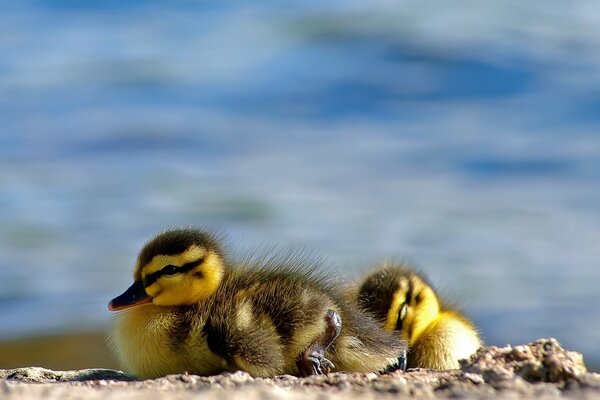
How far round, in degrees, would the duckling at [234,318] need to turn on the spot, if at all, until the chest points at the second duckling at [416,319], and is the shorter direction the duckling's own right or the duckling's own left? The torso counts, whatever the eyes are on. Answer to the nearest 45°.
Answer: approximately 135° to the duckling's own right

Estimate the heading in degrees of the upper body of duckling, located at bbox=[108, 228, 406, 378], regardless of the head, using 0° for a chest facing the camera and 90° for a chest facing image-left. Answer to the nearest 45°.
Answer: approximately 90°
